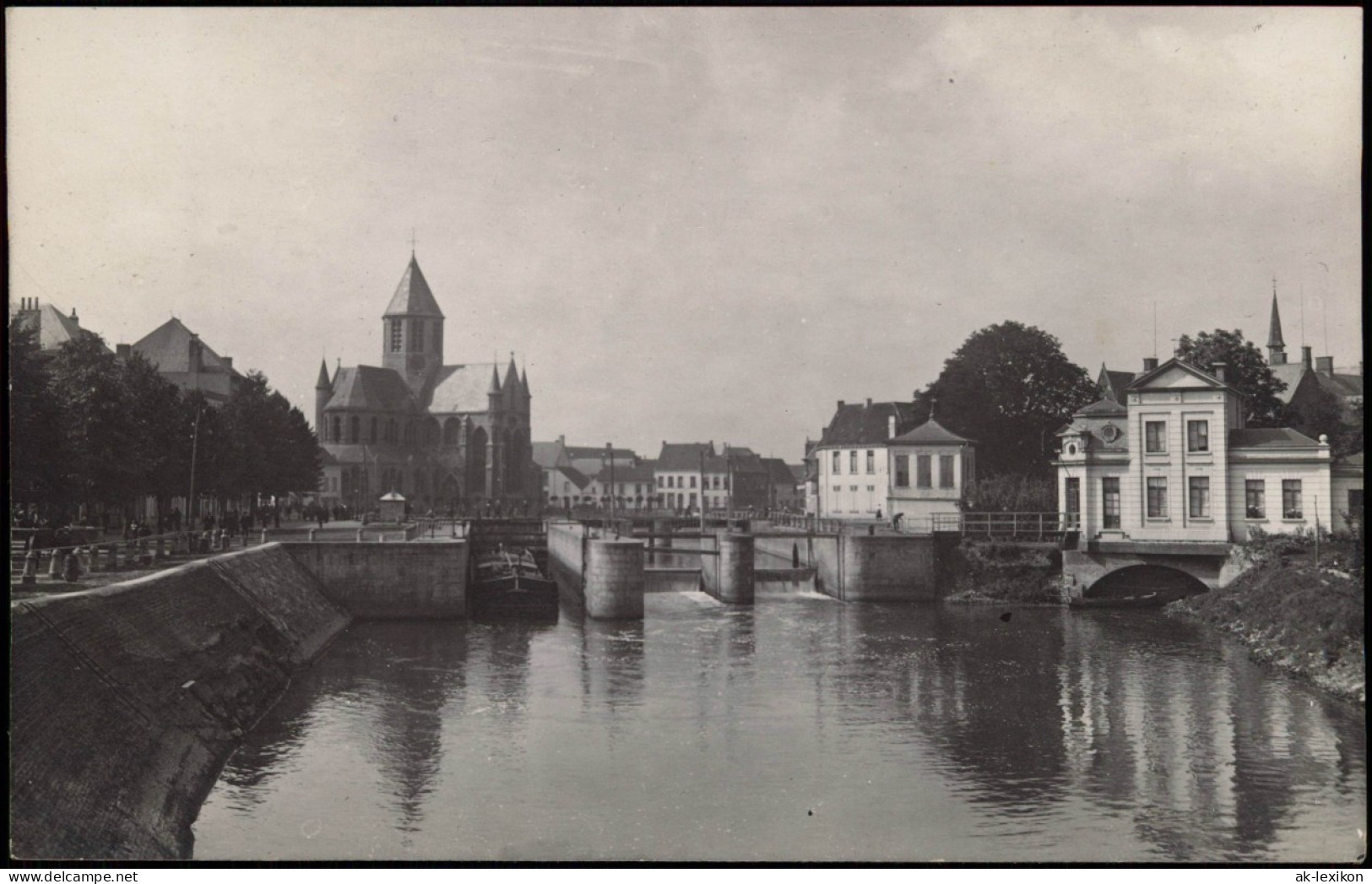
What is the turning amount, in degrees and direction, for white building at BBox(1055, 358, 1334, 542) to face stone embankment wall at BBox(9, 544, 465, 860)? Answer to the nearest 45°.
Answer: approximately 45° to its right

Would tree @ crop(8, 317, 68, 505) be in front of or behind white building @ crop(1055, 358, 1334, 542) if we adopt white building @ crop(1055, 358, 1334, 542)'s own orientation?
in front

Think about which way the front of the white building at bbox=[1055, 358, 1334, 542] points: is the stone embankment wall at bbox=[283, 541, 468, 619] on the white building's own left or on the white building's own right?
on the white building's own right

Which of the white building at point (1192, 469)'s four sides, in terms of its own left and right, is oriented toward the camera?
front
